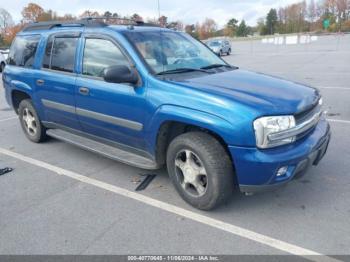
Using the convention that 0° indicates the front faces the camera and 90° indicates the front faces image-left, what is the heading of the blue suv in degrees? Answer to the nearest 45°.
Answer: approximately 315°

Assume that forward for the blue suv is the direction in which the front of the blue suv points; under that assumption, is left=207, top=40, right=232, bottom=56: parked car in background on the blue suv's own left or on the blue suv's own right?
on the blue suv's own left
